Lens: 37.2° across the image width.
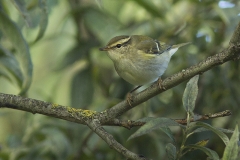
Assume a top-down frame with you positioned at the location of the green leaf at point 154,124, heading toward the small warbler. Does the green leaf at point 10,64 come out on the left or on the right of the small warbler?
left

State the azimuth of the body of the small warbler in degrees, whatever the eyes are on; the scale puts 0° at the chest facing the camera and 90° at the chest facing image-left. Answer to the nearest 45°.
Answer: approximately 90°

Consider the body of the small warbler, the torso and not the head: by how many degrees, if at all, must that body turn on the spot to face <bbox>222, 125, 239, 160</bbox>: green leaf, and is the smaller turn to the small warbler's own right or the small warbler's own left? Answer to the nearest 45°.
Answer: approximately 90° to the small warbler's own left

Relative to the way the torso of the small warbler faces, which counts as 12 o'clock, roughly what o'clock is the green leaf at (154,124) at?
The green leaf is roughly at 9 o'clock from the small warbler.
